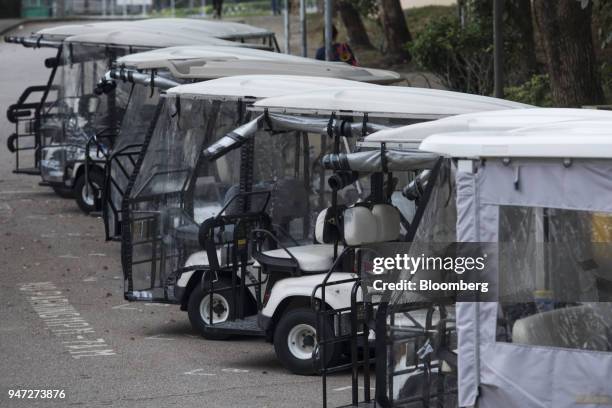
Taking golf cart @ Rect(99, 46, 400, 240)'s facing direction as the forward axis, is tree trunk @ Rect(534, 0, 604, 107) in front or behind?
behind

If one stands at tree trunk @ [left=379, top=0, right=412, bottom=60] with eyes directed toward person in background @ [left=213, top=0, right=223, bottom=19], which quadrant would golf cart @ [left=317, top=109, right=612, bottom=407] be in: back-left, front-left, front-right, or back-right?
back-left

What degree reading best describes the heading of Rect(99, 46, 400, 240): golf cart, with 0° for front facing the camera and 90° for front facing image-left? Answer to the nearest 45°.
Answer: approximately 90°

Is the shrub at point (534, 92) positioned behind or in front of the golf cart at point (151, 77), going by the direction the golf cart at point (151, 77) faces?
behind

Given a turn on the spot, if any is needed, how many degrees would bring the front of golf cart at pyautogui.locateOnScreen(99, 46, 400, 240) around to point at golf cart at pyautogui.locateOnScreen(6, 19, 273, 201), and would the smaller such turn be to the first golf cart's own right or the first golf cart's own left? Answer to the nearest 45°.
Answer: approximately 90° to the first golf cart's own right

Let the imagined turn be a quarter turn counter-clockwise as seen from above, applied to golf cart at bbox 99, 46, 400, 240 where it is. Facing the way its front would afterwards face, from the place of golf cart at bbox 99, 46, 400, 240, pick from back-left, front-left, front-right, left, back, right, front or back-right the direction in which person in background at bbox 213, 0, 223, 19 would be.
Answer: back

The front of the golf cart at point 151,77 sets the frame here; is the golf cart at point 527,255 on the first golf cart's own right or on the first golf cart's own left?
on the first golf cart's own left

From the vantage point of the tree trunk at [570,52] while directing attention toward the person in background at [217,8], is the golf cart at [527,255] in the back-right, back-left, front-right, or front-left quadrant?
back-left

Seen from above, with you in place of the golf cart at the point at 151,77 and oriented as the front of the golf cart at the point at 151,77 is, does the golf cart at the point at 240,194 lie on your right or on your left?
on your left
